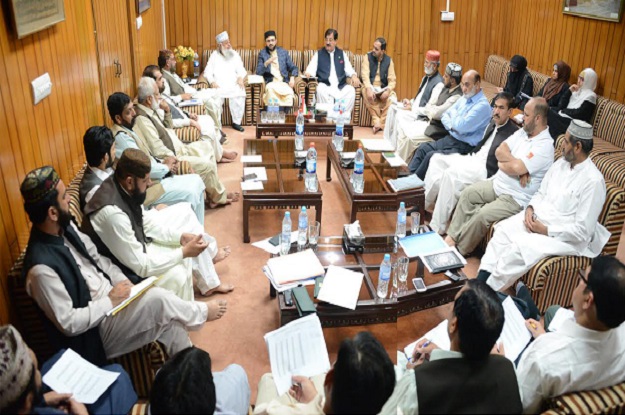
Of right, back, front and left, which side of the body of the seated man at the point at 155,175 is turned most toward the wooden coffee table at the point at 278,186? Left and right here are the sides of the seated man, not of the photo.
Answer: front

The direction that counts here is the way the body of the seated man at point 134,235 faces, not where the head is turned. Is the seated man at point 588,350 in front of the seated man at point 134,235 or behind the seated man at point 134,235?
in front

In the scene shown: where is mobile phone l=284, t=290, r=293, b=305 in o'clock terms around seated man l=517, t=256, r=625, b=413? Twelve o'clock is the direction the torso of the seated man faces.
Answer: The mobile phone is roughly at 11 o'clock from the seated man.

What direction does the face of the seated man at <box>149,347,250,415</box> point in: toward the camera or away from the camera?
away from the camera

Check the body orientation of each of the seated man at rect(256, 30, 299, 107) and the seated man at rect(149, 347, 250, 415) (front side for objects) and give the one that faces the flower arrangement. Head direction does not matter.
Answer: the seated man at rect(149, 347, 250, 415)

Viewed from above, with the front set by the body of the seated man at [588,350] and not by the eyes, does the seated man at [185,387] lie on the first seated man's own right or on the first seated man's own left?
on the first seated man's own left

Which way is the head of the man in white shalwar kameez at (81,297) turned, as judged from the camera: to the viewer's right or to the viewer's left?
to the viewer's right

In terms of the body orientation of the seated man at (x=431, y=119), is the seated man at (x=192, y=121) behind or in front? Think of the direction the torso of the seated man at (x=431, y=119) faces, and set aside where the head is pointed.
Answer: in front

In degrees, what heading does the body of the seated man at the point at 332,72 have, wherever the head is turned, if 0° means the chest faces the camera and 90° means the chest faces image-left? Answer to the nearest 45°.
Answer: approximately 0°

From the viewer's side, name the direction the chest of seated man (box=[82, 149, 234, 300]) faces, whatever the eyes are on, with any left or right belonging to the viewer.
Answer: facing to the right of the viewer

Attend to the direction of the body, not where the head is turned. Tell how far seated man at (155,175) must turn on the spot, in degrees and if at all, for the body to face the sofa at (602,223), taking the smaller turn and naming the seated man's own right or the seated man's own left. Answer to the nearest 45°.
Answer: approximately 45° to the seated man's own right

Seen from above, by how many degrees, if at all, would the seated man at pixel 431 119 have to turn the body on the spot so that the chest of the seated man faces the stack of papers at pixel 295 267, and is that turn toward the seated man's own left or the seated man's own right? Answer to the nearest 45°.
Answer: approximately 45° to the seated man's own left

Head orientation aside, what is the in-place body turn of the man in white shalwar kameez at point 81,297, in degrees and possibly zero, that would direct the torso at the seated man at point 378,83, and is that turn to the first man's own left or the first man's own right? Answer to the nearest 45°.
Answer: approximately 45° to the first man's own left

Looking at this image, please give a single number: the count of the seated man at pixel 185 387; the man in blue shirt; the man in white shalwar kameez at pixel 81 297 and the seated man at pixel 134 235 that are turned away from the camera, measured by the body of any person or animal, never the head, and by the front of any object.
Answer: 1

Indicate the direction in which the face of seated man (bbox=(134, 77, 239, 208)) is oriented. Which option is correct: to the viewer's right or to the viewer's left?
to the viewer's right

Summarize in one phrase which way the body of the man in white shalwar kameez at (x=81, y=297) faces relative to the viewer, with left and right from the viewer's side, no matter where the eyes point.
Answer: facing to the right of the viewer
